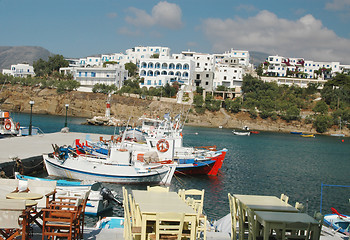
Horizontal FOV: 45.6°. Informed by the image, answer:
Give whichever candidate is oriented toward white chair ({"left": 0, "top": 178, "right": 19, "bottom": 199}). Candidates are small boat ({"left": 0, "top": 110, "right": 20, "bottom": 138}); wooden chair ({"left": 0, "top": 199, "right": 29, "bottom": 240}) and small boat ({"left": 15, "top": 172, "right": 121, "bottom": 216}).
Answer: the wooden chair

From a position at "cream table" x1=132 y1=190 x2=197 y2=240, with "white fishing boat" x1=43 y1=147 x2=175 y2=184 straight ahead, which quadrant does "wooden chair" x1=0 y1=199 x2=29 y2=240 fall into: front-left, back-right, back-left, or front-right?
front-left

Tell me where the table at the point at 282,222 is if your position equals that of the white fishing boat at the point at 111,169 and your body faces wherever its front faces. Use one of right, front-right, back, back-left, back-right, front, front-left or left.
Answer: left

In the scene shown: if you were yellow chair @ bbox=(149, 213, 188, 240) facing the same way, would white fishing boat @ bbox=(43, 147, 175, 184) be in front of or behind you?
in front

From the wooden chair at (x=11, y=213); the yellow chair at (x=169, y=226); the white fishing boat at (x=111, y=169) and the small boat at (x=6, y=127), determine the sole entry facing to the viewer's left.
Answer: the white fishing boat

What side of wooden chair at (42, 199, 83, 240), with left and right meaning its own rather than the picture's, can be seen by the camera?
left

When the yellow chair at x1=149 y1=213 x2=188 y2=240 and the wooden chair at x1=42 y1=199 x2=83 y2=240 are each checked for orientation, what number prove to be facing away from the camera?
1

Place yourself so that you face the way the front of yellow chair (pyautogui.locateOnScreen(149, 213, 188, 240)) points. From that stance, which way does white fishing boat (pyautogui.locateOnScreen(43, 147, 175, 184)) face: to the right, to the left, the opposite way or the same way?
to the left

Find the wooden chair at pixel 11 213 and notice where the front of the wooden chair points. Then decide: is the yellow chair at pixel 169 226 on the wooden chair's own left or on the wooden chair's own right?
on the wooden chair's own right

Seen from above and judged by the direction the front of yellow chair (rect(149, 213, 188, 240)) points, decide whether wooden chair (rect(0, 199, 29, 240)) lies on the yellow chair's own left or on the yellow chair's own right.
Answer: on the yellow chair's own left

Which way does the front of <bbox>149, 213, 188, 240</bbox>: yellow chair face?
away from the camera

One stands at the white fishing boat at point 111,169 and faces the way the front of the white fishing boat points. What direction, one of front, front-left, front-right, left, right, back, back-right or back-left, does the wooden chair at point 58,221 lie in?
left

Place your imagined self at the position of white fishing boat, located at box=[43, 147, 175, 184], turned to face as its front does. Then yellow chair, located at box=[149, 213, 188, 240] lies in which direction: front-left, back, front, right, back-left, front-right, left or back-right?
left

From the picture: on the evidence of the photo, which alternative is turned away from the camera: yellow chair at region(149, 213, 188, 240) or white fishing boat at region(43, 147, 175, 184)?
the yellow chair
